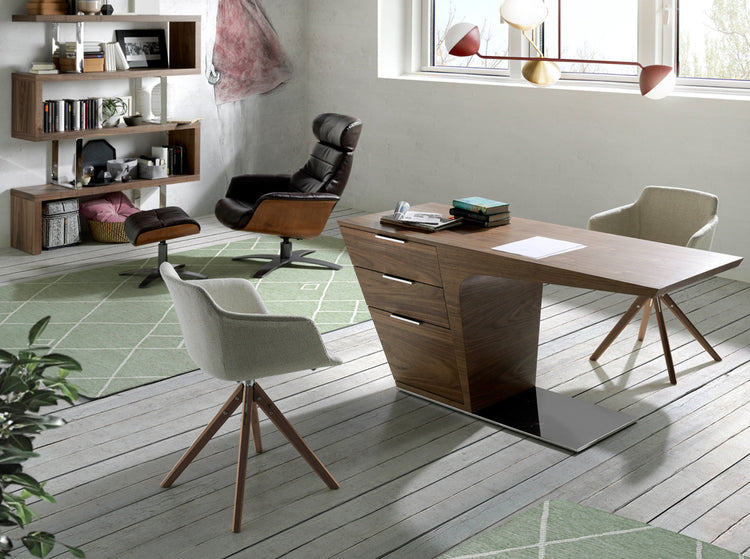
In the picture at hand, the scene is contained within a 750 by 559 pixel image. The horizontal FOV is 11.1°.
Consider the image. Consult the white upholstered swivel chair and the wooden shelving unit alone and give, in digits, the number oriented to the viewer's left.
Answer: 0

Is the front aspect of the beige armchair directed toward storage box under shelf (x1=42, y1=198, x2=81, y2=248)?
no

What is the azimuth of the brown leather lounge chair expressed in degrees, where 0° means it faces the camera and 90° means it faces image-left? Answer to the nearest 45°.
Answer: approximately 45°

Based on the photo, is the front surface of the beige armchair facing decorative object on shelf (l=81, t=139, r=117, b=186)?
no

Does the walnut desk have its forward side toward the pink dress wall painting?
no

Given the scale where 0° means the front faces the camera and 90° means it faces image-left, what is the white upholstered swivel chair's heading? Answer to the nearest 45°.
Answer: approximately 225°

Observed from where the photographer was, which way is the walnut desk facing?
facing the viewer and to the left of the viewer

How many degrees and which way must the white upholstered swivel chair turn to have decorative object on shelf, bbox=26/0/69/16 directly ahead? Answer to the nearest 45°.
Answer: approximately 45° to its left

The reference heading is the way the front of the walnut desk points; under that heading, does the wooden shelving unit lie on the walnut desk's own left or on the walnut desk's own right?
on the walnut desk's own right
